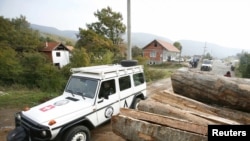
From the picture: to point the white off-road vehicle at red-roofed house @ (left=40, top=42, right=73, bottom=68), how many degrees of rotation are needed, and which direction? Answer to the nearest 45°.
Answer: approximately 135° to its right

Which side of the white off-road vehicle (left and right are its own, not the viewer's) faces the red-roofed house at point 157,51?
back

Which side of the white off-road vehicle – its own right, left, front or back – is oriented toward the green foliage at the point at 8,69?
right

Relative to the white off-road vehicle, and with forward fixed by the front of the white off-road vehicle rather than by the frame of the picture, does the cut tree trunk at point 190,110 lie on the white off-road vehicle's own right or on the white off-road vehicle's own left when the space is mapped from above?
on the white off-road vehicle's own left

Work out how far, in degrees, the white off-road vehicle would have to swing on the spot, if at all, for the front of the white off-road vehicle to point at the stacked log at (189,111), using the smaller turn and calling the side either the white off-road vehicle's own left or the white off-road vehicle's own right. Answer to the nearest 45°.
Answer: approximately 90° to the white off-road vehicle's own left

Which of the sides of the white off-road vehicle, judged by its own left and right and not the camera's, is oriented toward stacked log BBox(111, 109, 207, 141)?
left

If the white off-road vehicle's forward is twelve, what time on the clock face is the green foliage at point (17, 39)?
The green foliage is roughly at 4 o'clock from the white off-road vehicle.

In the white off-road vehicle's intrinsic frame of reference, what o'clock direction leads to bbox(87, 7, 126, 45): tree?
The tree is roughly at 5 o'clock from the white off-road vehicle.

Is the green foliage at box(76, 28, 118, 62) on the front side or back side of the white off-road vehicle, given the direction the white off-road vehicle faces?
on the back side

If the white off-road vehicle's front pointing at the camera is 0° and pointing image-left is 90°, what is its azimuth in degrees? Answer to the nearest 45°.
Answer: approximately 45°
